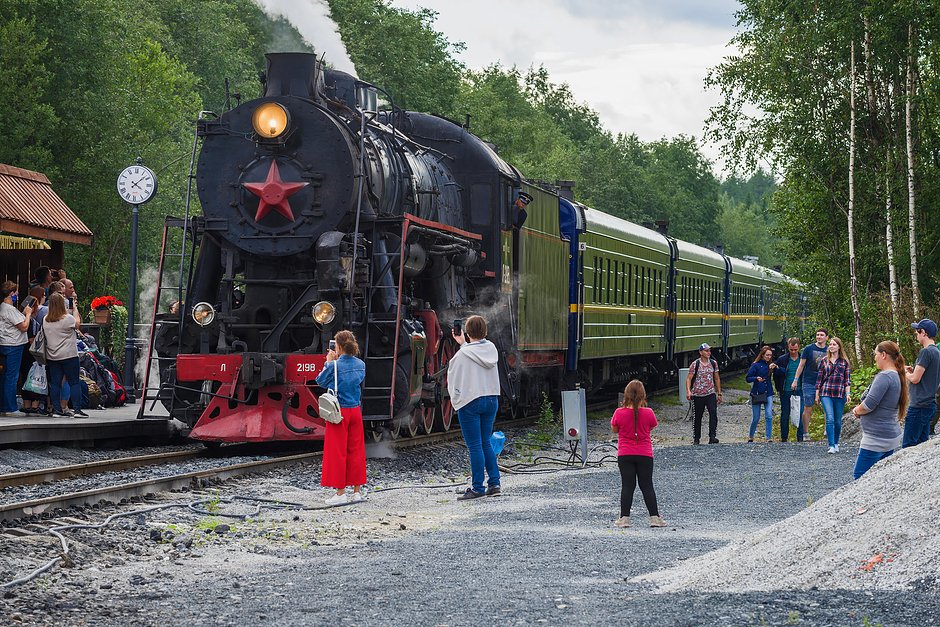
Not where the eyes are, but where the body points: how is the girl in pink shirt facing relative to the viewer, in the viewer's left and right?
facing away from the viewer

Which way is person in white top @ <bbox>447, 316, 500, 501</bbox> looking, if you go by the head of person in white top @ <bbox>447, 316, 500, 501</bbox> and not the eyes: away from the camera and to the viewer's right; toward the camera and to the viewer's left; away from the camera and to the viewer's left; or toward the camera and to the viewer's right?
away from the camera and to the viewer's left

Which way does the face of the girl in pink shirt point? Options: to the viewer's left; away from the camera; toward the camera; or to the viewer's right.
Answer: away from the camera

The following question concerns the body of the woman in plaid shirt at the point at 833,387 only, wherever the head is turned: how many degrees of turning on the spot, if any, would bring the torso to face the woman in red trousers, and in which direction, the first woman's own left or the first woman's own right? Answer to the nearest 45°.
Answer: approximately 45° to the first woman's own right

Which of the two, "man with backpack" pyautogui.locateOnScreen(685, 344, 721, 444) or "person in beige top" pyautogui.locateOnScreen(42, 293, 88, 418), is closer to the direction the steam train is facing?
the person in beige top

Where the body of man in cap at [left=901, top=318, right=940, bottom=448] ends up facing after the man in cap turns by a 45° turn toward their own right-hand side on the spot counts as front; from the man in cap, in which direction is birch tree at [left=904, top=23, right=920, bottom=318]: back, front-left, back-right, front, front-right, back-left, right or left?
front-right

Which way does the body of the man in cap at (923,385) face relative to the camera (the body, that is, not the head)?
to the viewer's left

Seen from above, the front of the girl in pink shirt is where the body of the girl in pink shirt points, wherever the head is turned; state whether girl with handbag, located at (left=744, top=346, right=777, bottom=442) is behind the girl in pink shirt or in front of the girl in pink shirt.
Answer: in front

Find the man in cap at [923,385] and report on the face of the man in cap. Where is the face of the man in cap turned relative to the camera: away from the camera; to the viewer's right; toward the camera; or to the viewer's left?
to the viewer's left

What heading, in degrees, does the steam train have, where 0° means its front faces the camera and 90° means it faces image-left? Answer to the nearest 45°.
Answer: approximately 45°

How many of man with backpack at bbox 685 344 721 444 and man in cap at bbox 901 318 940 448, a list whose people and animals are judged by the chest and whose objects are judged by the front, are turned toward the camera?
1

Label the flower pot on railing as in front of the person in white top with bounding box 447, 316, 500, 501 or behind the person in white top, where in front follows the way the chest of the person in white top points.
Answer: in front

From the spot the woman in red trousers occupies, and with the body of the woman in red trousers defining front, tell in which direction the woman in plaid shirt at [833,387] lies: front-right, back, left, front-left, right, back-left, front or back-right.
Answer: right

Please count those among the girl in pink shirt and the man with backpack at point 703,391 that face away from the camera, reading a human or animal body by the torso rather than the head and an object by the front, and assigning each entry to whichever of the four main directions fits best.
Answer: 1

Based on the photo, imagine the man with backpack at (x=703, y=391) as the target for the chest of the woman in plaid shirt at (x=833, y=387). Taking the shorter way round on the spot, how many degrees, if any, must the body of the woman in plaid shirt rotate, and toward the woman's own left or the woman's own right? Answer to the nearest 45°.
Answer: approximately 135° to the woman's own right

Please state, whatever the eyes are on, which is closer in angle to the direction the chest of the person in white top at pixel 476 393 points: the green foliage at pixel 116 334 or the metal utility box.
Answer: the green foliage
